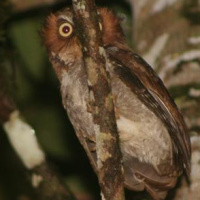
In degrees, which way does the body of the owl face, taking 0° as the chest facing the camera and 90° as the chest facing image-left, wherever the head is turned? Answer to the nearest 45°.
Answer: approximately 45°

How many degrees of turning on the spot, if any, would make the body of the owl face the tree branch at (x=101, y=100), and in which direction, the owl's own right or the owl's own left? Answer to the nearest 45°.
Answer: approximately 45° to the owl's own left
